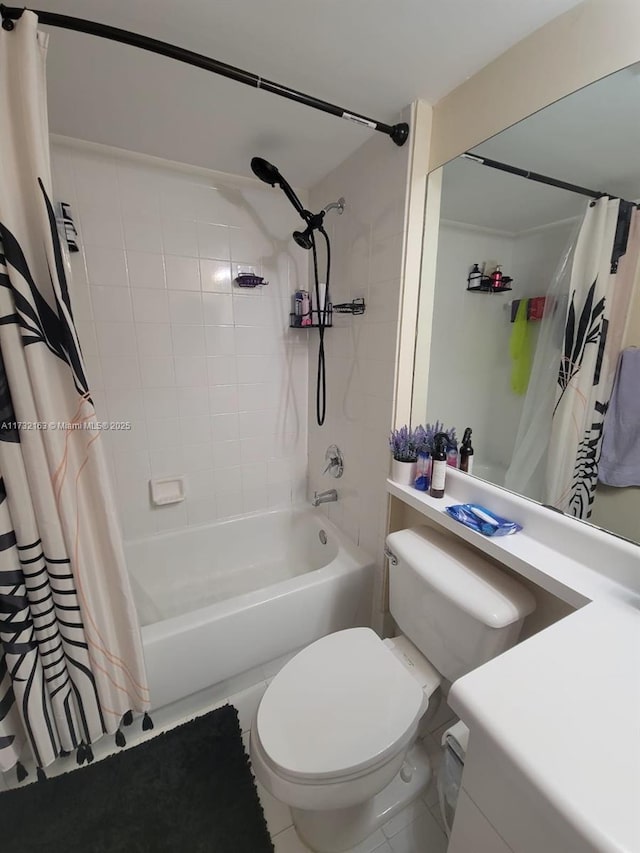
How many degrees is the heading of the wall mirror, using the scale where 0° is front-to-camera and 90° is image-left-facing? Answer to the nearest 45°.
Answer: approximately 45°

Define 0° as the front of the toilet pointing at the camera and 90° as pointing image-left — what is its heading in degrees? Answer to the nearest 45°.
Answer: approximately 45°

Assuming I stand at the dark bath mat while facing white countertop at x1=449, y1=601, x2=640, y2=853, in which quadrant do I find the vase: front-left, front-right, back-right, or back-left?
front-left

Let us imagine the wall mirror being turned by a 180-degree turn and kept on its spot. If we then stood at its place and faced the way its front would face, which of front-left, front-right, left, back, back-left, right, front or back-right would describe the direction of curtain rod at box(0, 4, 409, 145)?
back

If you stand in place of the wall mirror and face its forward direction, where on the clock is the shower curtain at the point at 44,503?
The shower curtain is roughly at 12 o'clock from the wall mirror.

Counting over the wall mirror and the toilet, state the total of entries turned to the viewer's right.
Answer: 0
